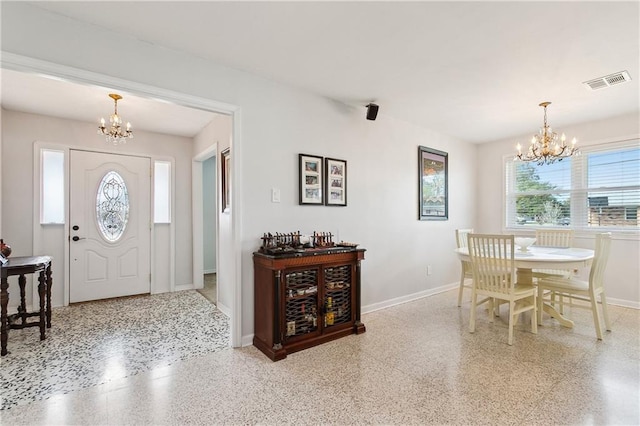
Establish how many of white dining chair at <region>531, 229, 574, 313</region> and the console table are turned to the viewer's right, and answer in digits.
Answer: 1

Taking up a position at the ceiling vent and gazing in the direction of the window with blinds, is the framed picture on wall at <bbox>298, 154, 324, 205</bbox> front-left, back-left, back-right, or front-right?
back-left

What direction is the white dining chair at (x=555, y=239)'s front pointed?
toward the camera

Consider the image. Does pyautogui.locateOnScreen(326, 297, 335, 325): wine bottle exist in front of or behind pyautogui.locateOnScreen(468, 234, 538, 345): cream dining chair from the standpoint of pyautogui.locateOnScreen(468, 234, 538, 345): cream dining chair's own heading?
behind

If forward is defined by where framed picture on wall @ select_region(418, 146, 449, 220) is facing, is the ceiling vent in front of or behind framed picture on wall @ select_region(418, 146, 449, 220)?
in front

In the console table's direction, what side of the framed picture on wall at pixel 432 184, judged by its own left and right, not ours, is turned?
right

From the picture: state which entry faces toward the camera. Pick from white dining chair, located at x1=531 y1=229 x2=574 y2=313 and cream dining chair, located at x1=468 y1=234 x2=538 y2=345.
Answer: white dining chair, located at x1=531 y1=229 x2=574 y2=313

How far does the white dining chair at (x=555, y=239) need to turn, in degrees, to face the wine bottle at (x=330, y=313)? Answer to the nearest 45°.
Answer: approximately 45° to its right

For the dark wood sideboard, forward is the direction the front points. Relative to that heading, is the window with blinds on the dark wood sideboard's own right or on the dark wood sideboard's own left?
on the dark wood sideboard's own left

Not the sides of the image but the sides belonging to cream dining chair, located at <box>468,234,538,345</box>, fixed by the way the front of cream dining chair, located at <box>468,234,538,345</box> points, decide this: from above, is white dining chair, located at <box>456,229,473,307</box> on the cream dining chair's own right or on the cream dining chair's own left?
on the cream dining chair's own left

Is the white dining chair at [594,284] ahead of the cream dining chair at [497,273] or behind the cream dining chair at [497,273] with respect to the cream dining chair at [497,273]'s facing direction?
ahead

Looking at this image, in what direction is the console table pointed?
to the viewer's right

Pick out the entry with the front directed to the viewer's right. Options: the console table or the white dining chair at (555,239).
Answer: the console table

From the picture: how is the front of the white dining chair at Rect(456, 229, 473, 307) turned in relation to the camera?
facing the viewer and to the right of the viewer

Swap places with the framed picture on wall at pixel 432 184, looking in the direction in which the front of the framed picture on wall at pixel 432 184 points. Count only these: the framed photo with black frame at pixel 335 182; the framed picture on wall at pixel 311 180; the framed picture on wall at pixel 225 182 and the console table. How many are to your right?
4

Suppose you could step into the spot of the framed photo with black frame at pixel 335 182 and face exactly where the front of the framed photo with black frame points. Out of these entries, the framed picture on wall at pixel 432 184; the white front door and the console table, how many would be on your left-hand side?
1

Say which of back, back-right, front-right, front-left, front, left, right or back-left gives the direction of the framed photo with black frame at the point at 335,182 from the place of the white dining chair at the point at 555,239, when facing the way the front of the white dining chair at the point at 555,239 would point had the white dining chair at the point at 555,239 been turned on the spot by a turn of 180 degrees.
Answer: back-left

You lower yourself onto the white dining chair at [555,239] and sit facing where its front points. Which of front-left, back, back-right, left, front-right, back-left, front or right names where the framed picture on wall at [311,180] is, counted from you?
front-right

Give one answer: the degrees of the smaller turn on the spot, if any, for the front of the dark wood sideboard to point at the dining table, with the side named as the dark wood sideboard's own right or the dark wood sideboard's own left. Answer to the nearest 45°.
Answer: approximately 45° to the dark wood sideboard's own left

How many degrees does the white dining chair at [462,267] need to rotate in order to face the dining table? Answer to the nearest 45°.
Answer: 0° — it already faces it

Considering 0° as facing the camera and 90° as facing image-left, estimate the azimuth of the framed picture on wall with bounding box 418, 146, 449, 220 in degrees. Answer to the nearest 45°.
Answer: approximately 315°
